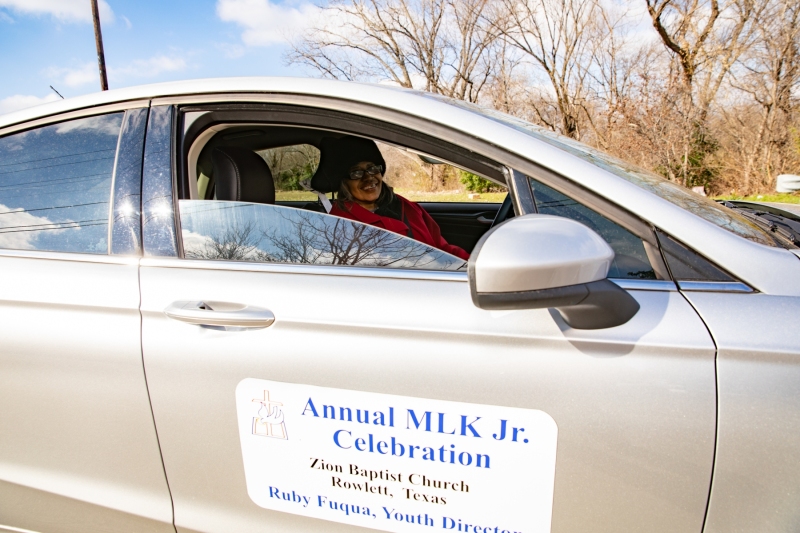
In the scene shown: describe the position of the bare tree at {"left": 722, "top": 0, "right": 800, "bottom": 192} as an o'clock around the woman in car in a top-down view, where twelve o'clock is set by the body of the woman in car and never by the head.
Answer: The bare tree is roughly at 9 o'clock from the woman in car.

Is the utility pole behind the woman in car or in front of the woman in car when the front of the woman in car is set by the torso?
behind

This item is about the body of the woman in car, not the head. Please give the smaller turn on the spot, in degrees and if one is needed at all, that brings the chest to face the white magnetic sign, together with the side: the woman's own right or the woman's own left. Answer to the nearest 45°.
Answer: approximately 45° to the woman's own right

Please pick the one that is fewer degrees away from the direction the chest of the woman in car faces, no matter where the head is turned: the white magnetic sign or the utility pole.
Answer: the white magnetic sign

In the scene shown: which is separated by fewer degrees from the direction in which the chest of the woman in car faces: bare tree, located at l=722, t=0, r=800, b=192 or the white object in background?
the white object in background

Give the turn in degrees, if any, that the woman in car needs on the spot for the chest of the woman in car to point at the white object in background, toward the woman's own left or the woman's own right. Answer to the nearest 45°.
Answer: approximately 45° to the woman's own left

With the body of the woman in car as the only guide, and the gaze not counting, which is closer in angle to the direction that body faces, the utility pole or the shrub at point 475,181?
the shrub

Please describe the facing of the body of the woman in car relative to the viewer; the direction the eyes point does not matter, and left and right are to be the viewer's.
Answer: facing the viewer and to the right of the viewer

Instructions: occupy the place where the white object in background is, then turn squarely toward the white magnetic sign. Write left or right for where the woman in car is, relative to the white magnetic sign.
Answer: right

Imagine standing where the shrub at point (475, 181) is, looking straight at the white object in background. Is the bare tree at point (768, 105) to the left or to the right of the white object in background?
left

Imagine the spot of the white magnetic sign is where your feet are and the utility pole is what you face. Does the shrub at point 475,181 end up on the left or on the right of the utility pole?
right
